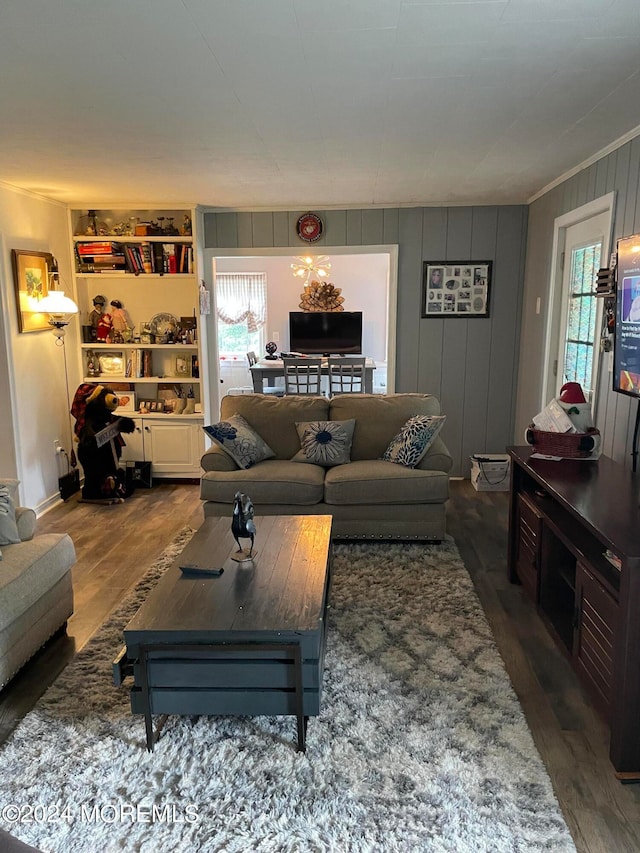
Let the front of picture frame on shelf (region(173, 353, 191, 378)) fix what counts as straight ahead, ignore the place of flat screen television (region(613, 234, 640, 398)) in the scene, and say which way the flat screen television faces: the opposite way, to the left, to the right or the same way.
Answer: to the right

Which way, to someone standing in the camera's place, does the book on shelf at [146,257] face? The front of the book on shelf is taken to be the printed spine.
facing the viewer

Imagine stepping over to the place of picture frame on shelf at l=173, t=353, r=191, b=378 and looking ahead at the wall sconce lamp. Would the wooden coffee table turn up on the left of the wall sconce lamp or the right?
left

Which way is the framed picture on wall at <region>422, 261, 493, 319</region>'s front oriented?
toward the camera

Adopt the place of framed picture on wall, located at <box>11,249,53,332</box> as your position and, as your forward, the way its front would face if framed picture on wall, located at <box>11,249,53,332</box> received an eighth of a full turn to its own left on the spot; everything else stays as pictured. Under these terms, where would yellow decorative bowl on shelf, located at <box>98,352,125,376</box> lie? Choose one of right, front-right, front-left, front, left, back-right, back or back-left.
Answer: front-left

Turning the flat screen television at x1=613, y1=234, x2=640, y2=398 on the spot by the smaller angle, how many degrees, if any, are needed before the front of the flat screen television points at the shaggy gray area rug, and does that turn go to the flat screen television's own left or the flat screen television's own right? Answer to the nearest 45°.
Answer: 0° — it already faces it

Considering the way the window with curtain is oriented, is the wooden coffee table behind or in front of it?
in front

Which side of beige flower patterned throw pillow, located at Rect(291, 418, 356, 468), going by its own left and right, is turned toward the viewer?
front

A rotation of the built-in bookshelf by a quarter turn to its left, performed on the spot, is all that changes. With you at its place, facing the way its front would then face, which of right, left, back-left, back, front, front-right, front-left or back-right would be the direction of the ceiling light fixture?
front-left

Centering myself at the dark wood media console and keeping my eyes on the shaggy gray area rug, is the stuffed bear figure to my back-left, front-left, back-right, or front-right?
front-right

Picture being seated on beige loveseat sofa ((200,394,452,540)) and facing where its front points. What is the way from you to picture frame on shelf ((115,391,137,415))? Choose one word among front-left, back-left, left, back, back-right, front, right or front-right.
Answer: back-right

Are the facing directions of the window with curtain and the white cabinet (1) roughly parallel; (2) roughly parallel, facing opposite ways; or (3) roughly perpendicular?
roughly parallel

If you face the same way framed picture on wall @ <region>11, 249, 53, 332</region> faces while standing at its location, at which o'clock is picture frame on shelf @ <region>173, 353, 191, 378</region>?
The picture frame on shelf is roughly at 10 o'clock from the framed picture on wall.

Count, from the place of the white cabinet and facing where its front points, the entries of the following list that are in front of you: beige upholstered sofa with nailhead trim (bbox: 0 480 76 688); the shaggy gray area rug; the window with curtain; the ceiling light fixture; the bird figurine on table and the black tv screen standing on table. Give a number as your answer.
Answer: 3
